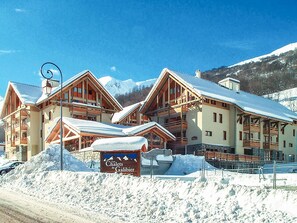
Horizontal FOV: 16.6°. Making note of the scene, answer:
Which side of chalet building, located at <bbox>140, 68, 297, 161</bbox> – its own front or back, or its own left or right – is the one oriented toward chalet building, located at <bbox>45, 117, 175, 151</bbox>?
front

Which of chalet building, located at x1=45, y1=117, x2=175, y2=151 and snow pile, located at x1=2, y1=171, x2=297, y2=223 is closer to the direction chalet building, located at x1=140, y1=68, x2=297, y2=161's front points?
the chalet building

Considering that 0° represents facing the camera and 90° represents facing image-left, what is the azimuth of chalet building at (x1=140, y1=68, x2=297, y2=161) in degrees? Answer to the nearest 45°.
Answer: approximately 45°

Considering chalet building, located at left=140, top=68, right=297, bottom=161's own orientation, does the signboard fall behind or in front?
in front
